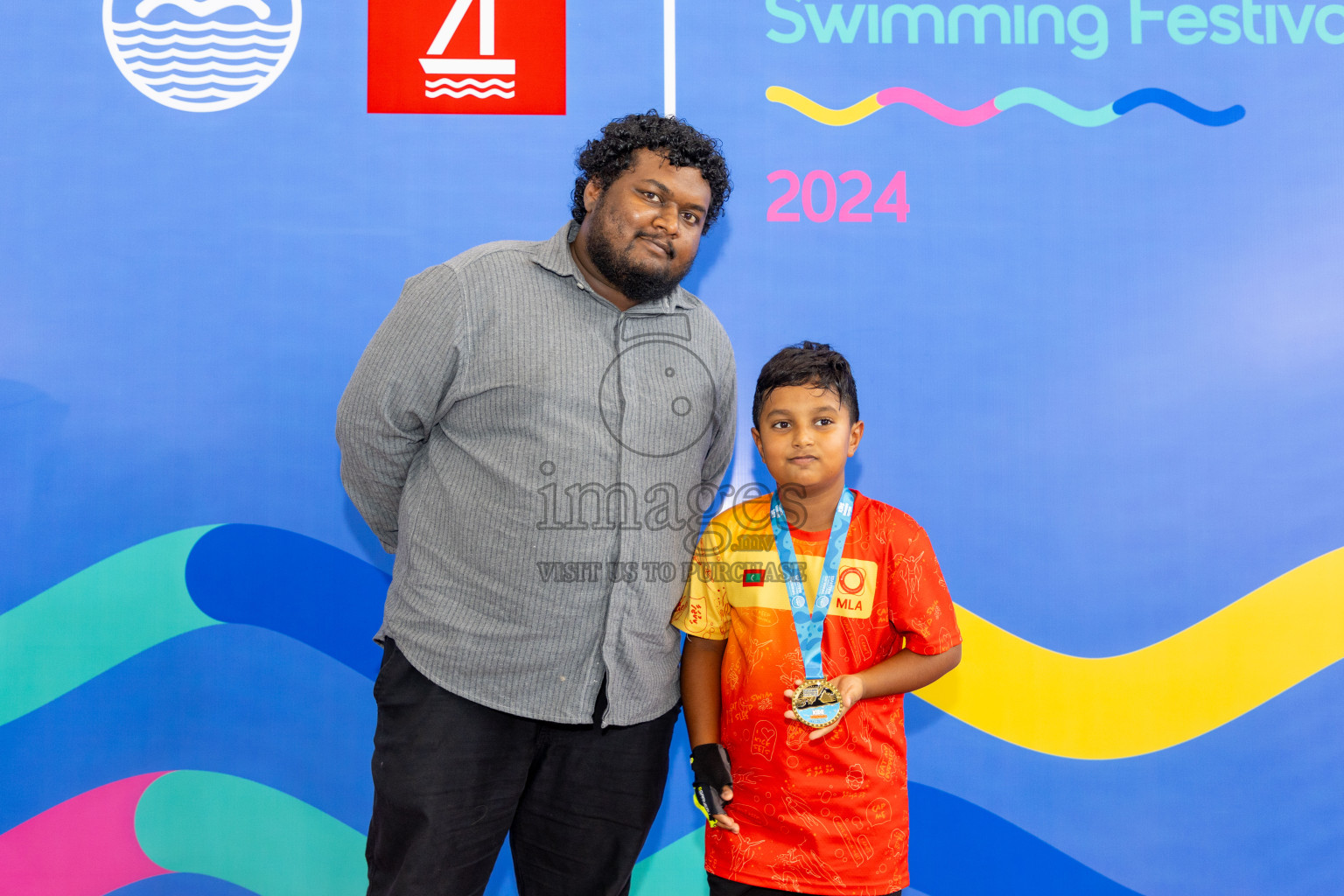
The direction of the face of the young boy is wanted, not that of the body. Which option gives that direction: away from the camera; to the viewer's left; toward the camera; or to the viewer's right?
toward the camera

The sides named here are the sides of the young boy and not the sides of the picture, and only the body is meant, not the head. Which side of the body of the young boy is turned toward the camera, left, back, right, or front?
front

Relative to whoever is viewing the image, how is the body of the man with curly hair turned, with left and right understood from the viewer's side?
facing the viewer and to the right of the viewer
